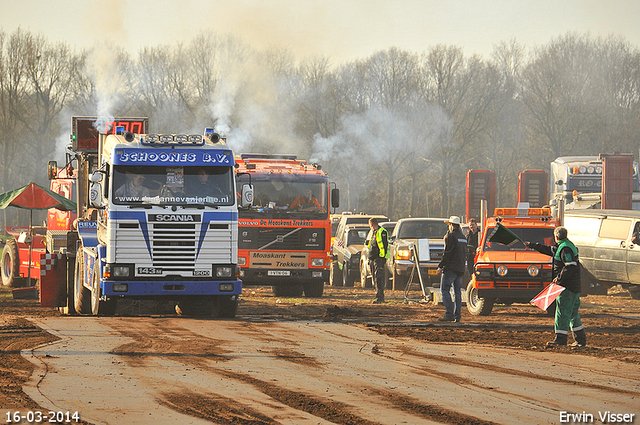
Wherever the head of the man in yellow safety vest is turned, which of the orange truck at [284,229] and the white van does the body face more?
the orange truck

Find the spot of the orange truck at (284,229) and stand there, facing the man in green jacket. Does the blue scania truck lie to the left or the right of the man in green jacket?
right

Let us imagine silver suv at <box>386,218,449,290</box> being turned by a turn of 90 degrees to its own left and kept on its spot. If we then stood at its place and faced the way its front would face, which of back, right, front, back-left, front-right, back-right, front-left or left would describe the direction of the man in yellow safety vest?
right

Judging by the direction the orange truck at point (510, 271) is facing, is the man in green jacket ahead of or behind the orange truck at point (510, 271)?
ahead

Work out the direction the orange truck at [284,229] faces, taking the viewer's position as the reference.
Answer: facing the viewer

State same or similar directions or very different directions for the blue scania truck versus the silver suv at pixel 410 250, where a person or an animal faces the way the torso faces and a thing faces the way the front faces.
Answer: same or similar directions

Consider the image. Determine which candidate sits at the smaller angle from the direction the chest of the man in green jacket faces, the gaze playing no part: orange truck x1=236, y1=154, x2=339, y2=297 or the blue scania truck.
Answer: the blue scania truck

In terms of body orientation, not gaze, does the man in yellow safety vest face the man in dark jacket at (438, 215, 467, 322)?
no

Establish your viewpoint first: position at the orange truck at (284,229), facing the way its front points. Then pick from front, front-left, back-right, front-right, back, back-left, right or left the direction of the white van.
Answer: left

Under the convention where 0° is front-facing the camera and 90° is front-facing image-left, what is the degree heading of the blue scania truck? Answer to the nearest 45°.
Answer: approximately 0°

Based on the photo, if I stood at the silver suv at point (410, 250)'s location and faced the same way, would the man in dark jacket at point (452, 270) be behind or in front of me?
in front

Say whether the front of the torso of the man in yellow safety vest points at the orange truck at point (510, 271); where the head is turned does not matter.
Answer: no

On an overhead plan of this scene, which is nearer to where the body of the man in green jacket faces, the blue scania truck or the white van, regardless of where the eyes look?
the blue scania truck

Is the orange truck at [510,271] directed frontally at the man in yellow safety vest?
no

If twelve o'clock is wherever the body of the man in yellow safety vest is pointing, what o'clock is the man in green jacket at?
The man in green jacket is roughly at 10 o'clock from the man in yellow safety vest.

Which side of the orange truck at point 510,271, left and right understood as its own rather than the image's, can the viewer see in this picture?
front

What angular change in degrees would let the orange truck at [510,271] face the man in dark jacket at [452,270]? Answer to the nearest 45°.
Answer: approximately 45° to its right

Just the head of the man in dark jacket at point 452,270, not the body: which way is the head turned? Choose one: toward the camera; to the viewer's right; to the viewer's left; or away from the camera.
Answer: to the viewer's left

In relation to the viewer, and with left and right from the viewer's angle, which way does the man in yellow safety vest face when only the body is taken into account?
facing the viewer and to the left of the viewer

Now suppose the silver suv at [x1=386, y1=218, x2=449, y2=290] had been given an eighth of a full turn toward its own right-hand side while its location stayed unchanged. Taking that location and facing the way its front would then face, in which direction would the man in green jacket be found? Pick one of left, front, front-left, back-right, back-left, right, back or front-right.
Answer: front-left

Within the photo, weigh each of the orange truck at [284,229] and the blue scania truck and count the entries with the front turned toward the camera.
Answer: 2

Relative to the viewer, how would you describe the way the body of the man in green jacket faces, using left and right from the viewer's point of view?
facing to the left of the viewer
